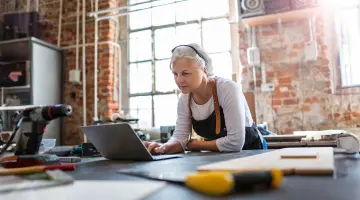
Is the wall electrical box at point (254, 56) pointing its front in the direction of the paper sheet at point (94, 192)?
yes

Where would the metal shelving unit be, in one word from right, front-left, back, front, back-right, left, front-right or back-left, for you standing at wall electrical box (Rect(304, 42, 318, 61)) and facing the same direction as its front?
right

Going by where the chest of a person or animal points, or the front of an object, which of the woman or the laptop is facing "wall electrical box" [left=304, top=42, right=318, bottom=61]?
the laptop

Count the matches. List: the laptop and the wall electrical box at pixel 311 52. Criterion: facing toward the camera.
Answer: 1

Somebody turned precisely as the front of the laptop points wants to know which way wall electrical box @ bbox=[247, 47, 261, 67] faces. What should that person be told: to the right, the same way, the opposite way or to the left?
the opposite way

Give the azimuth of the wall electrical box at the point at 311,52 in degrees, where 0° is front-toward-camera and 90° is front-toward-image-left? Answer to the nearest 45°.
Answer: approximately 0°

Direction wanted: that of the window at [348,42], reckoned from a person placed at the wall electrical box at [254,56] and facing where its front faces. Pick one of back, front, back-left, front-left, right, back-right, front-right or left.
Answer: left

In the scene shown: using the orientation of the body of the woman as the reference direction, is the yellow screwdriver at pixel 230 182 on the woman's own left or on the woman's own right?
on the woman's own left

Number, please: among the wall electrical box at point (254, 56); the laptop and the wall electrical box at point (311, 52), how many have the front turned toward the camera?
2

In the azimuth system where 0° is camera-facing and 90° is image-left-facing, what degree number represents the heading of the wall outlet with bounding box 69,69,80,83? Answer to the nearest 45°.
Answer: approximately 0°

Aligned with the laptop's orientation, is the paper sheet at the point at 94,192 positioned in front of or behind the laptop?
behind

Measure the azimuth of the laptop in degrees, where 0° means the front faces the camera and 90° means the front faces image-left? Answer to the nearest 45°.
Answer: approximately 225°
